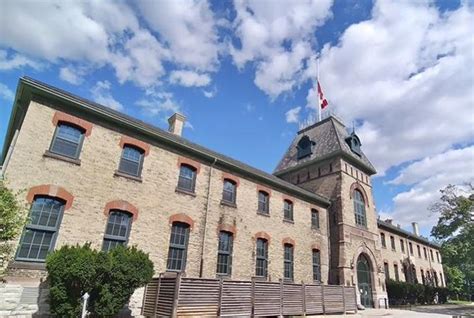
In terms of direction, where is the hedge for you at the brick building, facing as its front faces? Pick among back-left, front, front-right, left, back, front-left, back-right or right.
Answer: left

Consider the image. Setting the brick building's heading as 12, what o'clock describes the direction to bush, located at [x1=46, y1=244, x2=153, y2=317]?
The bush is roughly at 2 o'clock from the brick building.

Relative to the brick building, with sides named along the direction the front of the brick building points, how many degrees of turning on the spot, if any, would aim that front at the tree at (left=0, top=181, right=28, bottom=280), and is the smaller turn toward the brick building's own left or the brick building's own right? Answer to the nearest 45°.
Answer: approximately 90° to the brick building's own right

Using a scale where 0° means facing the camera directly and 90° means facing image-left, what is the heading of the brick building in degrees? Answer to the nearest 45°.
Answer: approximately 315°
